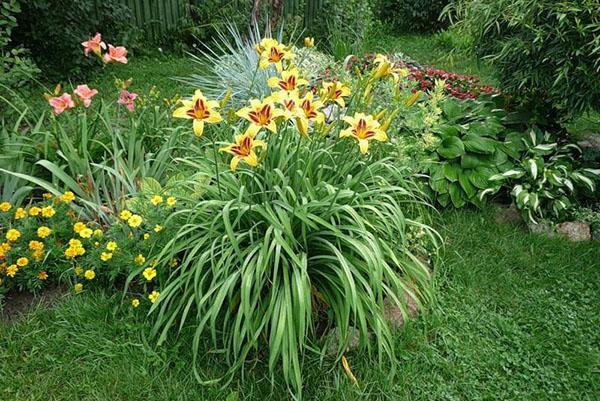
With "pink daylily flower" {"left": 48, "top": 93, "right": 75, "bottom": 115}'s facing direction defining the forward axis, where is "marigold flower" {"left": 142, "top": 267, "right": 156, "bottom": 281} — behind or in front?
in front

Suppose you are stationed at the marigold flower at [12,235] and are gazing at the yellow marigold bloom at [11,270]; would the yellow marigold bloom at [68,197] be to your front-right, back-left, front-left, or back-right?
back-left

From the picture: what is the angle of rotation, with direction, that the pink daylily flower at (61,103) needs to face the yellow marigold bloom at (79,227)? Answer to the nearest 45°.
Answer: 0° — it already faces it

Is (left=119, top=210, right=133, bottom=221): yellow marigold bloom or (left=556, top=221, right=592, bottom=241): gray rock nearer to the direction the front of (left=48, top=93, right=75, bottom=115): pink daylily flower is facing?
the yellow marigold bloom

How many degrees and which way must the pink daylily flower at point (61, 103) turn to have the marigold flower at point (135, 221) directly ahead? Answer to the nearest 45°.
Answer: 0° — it already faces it

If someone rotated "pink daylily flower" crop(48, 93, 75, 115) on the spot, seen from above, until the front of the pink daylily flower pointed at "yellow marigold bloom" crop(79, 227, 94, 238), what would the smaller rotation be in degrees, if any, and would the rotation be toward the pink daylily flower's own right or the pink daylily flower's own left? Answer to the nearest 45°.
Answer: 0° — it already faces it

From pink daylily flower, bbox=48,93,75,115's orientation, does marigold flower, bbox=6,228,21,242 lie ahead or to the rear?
ahead

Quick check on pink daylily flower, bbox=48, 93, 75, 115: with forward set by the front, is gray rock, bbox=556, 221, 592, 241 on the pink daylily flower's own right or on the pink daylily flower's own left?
on the pink daylily flower's own left

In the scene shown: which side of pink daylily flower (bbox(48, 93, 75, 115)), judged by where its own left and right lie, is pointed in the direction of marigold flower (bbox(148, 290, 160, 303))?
front

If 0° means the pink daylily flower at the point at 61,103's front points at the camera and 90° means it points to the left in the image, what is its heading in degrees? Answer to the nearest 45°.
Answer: approximately 0°

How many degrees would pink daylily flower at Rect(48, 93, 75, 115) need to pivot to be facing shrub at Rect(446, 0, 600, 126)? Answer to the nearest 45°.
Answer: approximately 90° to its left

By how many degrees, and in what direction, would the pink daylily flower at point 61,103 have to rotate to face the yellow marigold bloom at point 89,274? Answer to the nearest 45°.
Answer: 0° — it already faces it

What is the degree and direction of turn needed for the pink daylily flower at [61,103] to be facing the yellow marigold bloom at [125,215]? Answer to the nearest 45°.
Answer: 0° — it already faces it
